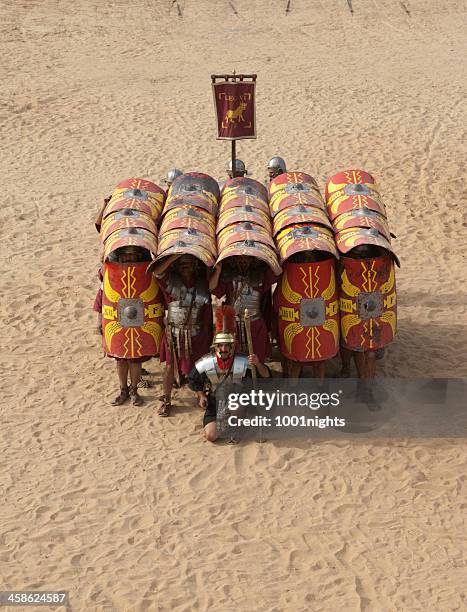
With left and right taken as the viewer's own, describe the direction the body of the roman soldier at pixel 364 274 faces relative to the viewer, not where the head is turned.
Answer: facing the viewer

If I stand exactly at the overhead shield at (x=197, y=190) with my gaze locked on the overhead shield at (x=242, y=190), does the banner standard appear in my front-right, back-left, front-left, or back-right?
front-left

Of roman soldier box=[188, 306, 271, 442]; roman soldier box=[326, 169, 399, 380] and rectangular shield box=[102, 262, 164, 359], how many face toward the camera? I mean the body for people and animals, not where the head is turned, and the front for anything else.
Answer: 3

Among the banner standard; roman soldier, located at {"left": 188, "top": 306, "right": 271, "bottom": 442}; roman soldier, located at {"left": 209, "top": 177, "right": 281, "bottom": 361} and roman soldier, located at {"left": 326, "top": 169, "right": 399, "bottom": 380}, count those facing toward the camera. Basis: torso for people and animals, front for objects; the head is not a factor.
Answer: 4

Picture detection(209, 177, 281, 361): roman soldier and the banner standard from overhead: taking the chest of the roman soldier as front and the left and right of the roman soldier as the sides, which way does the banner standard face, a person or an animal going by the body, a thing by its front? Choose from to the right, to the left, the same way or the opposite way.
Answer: the same way

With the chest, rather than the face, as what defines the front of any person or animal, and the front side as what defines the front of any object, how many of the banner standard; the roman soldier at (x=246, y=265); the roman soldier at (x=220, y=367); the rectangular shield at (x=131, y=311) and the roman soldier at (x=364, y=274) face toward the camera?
5

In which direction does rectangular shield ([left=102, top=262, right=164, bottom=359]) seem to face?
toward the camera

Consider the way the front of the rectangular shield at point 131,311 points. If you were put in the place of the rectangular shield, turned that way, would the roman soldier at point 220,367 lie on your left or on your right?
on your left

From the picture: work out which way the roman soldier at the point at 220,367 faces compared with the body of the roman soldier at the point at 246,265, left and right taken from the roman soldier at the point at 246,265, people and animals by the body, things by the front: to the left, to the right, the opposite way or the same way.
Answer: the same way

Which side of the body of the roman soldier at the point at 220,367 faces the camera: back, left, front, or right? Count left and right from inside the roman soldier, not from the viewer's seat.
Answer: front

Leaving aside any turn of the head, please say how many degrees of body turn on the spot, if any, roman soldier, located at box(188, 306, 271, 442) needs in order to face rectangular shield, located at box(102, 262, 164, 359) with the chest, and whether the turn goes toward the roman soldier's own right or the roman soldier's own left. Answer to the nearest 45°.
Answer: approximately 90° to the roman soldier's own right

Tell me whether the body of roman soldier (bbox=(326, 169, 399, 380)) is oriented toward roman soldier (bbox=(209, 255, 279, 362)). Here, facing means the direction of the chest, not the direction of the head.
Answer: no

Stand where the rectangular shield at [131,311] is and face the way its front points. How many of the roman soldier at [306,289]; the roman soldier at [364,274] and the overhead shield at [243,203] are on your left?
3

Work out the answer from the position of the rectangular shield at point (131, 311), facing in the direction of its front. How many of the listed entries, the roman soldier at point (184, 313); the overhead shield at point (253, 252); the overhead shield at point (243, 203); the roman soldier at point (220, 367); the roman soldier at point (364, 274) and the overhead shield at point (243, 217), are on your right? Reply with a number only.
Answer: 0

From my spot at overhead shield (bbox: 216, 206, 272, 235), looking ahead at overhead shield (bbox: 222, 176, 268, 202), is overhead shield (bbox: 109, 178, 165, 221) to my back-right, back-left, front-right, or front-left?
front-left

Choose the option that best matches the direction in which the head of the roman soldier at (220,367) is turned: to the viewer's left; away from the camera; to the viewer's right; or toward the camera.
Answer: toward the camera
